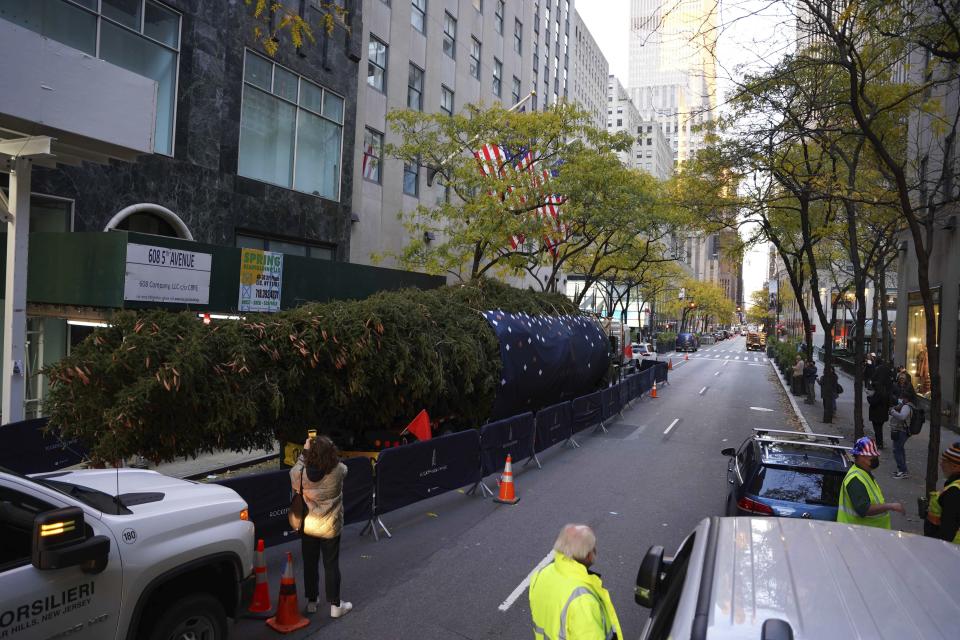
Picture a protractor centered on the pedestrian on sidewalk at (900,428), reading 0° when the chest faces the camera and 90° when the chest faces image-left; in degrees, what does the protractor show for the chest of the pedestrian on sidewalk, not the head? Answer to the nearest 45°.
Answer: approximately 90°

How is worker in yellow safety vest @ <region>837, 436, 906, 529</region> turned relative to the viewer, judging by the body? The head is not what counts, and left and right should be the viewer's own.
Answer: facing to the right of the viewer

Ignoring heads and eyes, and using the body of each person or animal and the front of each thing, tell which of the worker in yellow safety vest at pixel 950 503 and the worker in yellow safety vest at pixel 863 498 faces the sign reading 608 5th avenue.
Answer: the worker in yellow safety vest at pixel 950 503

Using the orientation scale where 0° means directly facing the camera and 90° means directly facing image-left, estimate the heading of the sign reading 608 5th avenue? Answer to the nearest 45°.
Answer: approximately 315°

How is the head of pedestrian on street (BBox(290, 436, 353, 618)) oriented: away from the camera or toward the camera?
away from the camera

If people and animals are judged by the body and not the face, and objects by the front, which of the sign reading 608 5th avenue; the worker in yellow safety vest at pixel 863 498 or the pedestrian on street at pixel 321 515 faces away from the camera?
the pedestrian on street

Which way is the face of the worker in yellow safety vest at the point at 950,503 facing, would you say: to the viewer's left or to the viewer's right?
to the viewer's left

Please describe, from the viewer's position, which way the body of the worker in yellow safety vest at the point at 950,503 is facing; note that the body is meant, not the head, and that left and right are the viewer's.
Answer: facing to the left of the viewer

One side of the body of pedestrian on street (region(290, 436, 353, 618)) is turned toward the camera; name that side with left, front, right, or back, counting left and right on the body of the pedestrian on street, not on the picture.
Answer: back

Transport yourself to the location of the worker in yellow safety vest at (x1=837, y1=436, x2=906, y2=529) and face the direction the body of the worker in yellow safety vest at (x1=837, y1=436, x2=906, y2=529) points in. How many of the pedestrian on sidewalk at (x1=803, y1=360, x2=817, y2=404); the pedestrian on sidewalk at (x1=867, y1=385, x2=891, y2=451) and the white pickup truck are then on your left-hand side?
2

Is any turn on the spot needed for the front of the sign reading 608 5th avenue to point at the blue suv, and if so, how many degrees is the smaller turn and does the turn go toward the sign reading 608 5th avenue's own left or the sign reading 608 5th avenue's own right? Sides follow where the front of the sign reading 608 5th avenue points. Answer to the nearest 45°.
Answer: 0° — it already faces it
